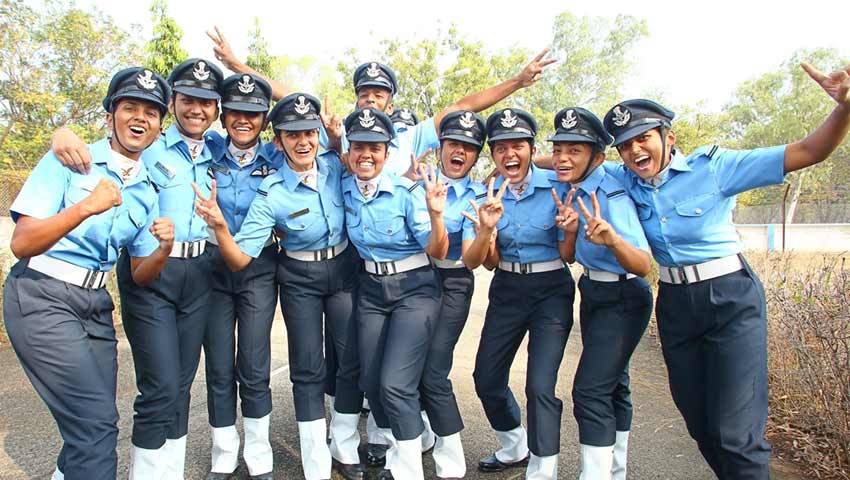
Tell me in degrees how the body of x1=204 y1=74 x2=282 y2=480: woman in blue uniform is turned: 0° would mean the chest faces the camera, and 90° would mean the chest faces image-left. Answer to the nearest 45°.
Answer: approximately 0°

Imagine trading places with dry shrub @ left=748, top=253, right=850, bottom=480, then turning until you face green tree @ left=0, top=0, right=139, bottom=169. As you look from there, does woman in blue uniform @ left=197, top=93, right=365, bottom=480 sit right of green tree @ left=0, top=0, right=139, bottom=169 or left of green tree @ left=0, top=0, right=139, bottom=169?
left

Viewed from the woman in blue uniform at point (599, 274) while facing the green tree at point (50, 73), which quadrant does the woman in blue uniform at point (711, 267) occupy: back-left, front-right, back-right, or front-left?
back-right

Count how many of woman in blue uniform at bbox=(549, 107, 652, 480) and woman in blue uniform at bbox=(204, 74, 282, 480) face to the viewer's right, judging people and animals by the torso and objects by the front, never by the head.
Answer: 0

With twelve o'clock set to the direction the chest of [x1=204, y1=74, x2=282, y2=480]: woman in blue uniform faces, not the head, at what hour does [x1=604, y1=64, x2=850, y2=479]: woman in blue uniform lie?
[x1=604, y1=64, x2=850, y2=479]: woman in blue uniform is roughly at 10 o'clock from [x1=204, y1=74, x2=282, y2=480]: woman in blue uniform.

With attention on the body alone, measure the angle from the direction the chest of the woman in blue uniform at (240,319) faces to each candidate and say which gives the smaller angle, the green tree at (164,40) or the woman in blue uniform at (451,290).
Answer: the woman in blue uniform

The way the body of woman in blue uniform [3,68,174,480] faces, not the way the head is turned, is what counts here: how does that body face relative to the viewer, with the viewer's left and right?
facing the viewer and to the right of the viewer

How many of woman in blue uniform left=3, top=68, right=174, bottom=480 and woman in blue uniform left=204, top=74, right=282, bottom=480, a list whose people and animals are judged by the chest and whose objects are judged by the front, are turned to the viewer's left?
0

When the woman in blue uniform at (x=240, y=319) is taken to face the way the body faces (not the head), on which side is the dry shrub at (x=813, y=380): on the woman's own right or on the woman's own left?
on the woman's own left

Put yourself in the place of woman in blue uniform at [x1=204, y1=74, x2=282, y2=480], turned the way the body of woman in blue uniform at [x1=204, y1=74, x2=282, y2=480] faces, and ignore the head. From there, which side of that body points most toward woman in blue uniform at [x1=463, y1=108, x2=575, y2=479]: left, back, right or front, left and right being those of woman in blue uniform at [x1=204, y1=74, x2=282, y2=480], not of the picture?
left
